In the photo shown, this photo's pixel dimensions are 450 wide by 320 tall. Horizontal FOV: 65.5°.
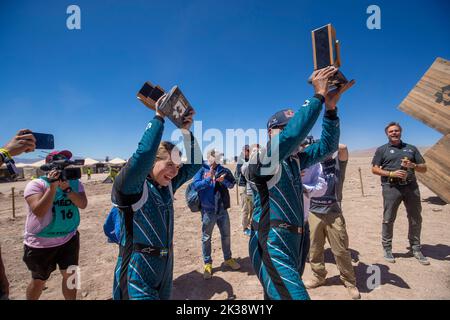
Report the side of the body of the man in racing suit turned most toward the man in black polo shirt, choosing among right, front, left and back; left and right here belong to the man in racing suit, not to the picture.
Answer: left

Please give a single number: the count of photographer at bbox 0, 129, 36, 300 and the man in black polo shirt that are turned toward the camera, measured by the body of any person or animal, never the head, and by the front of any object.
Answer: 1

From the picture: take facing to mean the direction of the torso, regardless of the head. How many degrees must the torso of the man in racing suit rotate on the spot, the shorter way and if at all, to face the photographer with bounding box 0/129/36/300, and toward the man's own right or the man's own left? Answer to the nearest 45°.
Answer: approximately 135° to the man's own right

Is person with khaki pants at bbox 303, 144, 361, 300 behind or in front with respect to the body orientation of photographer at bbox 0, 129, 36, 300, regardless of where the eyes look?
in front

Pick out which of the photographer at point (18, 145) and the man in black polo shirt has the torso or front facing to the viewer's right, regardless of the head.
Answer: the photographer

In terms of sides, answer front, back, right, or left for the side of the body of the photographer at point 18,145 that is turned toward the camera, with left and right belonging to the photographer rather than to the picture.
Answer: right

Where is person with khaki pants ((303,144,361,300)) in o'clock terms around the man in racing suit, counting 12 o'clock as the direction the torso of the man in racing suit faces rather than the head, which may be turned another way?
The person with khaki pants is roughly at 8 o'clock from the man in racing suit.
